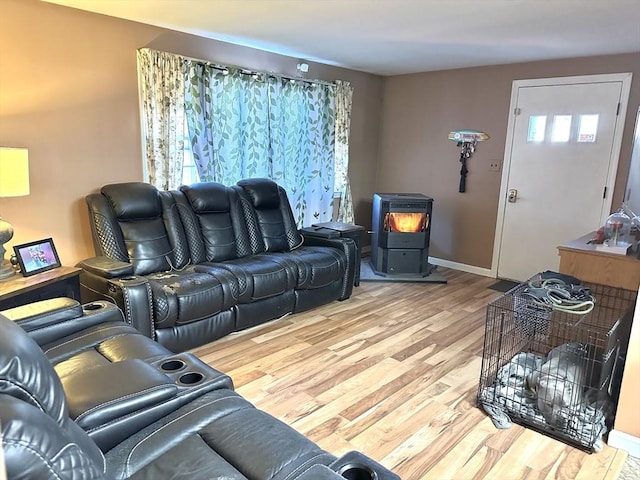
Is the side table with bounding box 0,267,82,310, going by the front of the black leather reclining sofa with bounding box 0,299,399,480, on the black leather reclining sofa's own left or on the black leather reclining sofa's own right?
on the black leather reclining sofa's own left

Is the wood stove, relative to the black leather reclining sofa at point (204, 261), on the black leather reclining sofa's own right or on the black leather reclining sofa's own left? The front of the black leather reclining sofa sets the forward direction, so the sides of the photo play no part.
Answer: on the black leather reclining sofa's own left

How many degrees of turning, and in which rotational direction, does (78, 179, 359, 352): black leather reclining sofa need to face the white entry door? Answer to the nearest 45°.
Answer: approximately 45° to its left

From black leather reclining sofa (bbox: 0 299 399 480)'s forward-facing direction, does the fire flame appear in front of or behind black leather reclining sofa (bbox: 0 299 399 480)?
in front

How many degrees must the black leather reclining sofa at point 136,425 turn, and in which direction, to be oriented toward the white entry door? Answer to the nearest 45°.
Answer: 0° — it already faces it

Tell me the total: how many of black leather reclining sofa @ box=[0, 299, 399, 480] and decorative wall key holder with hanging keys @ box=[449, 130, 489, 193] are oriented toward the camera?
1

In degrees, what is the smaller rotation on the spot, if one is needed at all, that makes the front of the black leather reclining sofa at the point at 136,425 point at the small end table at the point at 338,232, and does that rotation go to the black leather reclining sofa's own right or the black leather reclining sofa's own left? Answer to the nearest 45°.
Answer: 0° — it already faces it

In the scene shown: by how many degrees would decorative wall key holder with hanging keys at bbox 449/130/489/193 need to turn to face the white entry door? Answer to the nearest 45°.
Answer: approximately 90° to its left

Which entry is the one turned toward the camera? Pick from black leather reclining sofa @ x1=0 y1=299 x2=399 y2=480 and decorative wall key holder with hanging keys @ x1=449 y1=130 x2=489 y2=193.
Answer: the decorative wall key holder with hanging keys

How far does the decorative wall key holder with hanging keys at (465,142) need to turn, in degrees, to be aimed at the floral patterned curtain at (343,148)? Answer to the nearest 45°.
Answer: approximately 90° to its right

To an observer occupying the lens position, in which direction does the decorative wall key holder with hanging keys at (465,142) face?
facing the viewer

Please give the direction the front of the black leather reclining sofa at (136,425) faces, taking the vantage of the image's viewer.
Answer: facing away from the viewer and to the right of the viewer

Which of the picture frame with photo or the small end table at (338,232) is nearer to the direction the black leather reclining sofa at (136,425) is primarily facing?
the small end table

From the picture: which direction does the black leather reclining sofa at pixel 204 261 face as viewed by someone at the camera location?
facing the viewer and to the right of the viewer

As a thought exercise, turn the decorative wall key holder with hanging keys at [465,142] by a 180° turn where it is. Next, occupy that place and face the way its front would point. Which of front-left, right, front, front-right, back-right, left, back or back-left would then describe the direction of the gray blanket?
back

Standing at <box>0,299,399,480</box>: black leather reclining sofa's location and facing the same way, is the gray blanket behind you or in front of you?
in front
